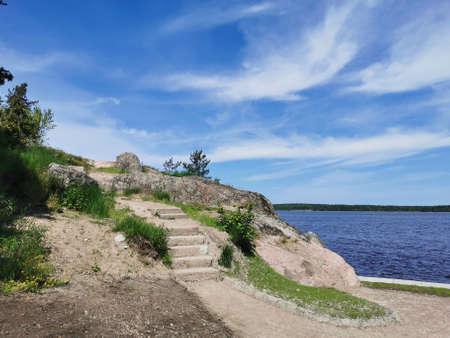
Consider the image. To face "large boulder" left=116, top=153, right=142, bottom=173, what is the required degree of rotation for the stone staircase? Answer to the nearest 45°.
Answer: approximately 180°

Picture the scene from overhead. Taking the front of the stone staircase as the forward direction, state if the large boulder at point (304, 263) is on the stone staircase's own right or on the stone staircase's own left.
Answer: on the stone staircase's own left

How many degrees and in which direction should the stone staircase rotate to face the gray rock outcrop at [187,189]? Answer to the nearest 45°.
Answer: approximately 180°

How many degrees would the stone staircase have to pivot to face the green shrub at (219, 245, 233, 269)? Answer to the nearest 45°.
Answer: approximately 90° to its left

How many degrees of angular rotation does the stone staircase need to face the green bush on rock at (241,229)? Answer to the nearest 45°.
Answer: approximately 135° to its left

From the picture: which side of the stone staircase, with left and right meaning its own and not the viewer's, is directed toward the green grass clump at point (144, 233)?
right

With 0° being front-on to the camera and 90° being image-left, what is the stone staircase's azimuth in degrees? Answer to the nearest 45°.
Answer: approximately 0°
